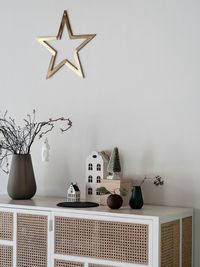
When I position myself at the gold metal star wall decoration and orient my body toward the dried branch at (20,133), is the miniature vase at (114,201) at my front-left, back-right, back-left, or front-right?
back-left

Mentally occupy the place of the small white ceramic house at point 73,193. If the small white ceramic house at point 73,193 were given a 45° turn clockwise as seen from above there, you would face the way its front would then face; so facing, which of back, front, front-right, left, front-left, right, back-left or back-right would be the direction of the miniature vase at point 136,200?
back-left

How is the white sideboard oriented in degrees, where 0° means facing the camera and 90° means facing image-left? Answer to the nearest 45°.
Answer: approximately 45°

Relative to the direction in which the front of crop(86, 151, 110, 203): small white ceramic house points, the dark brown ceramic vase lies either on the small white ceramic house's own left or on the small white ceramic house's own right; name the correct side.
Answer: on the small white ceramic house's own right
